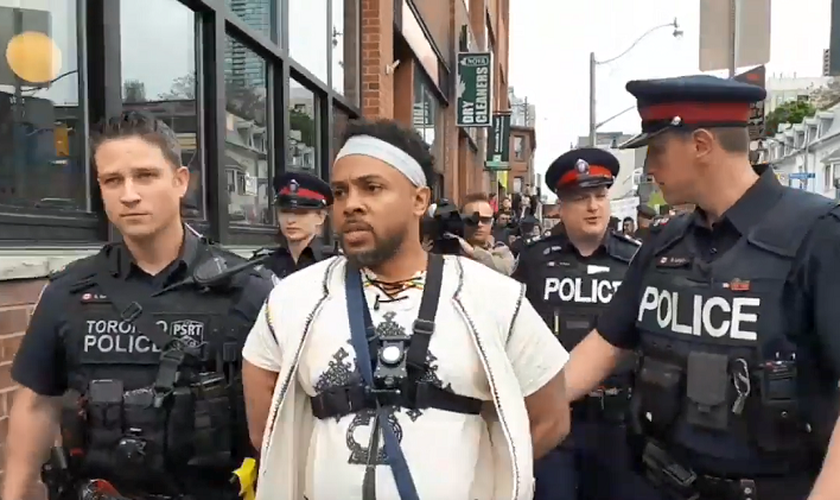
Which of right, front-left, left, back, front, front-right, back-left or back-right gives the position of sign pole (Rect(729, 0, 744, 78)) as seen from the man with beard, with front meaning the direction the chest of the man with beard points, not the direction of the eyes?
back-left

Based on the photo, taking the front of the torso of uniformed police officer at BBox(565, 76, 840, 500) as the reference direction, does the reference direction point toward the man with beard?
yes

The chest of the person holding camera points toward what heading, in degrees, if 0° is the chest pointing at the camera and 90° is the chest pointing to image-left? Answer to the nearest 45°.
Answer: approximately 0°

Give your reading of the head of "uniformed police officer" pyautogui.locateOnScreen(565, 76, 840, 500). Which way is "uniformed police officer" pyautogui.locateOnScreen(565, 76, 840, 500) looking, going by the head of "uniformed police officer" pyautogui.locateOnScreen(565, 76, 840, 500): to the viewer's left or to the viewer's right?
to the viewer's left

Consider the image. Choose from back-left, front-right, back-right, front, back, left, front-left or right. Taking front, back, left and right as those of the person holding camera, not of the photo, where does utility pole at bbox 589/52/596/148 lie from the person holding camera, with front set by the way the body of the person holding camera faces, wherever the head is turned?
back

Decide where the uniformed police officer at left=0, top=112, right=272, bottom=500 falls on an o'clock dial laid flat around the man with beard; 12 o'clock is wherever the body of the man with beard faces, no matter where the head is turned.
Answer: The uniformed police officer is roughly at 4 o'clock from the man with beard.

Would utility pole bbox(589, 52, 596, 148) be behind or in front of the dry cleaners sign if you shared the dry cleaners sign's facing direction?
behind

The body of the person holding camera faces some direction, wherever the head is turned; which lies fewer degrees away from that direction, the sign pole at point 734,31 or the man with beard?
the man with beard
